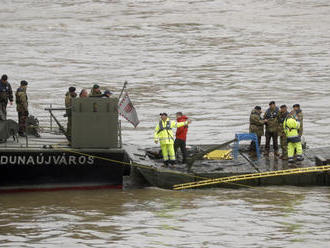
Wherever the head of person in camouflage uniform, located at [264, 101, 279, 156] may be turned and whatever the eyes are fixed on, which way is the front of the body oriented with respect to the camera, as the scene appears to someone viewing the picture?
toward the camera

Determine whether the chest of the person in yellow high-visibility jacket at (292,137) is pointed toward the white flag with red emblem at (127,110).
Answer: no

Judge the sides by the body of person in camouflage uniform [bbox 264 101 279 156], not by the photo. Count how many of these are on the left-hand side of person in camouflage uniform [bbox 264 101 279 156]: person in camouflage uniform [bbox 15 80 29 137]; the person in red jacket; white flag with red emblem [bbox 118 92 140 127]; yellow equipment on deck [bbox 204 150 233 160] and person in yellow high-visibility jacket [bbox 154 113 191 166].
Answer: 0

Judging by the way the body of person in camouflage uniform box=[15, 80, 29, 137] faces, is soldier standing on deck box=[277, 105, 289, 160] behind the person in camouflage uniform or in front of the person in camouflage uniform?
in front
